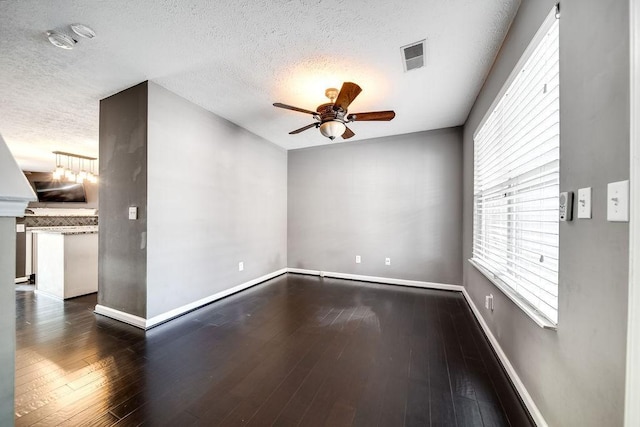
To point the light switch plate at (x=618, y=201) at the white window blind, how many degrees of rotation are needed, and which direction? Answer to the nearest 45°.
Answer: approximately 90° to its right

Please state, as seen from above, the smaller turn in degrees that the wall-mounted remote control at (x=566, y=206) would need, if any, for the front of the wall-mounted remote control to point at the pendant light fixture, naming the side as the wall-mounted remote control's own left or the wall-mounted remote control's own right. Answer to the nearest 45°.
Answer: approximately 45° to the wall-mounted remote control's own right

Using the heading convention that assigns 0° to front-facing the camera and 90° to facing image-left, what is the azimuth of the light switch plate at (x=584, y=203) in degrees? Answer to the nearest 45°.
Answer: approximately 45°

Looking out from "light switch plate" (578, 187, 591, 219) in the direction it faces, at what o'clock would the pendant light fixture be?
The pendant light fixture is roughly at 1 o'clock from the light switch plate.

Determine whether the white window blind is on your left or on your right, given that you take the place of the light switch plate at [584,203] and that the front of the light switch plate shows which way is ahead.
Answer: on your right

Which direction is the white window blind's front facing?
to the viewer's left

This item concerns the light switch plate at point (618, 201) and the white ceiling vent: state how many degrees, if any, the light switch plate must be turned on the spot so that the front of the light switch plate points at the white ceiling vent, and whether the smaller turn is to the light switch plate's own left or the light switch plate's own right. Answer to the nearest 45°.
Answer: approximately 90° to the light switch plate's own right

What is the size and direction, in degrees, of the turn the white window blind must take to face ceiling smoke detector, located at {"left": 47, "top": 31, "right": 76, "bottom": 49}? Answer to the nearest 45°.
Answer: approximately 45° to its left

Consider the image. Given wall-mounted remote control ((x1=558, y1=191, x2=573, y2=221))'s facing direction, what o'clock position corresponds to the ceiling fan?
The ceiling fan is roughly at 2 o'clock from the wall-mounted remote control.

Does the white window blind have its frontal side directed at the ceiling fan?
yes
